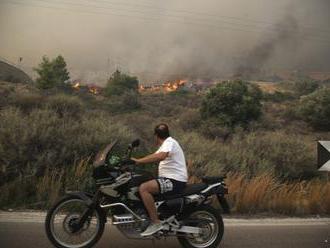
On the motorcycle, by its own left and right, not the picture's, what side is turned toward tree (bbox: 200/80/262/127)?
right

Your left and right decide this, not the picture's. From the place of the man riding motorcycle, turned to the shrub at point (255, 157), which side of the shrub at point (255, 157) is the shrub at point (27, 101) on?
left

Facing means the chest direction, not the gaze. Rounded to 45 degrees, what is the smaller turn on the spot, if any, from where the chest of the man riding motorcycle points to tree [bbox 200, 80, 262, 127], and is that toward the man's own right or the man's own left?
approximately 90° to the man's own right

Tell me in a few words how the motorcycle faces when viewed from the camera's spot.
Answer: facing to the left of the viewer

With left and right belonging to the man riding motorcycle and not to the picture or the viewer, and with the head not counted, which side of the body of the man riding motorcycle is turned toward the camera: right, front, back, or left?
left

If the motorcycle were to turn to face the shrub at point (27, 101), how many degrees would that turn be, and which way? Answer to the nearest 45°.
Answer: approximately 90° to its right

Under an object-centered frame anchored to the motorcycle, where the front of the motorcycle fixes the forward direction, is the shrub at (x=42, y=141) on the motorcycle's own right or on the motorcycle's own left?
on the motorcycle's own right

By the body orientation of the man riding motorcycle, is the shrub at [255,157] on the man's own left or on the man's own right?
on the man's own right

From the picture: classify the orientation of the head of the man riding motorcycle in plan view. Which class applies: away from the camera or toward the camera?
away from the camera
